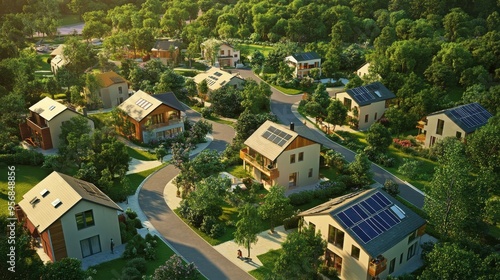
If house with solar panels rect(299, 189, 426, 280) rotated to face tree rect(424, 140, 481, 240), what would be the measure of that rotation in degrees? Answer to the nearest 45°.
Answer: approximately 180°

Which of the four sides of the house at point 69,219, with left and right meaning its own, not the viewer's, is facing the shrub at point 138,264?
front

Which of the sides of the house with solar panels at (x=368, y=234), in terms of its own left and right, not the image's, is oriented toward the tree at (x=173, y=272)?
front

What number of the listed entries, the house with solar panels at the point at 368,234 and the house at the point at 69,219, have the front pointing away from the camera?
0

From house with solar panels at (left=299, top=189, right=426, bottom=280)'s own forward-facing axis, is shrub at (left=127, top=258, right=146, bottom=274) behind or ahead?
ahead

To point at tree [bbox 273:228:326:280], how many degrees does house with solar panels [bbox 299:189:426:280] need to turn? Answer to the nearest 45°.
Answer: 0° — it already faces it

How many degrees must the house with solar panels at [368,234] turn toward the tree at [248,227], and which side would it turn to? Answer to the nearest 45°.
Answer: approximately 45° to its right

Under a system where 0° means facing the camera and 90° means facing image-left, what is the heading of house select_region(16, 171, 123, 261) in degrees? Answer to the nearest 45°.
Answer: approximately 315°

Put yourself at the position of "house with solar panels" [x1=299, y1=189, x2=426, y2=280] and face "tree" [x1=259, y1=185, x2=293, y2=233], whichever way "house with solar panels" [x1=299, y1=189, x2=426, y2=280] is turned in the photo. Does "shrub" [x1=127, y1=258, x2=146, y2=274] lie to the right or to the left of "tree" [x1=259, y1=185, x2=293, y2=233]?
left

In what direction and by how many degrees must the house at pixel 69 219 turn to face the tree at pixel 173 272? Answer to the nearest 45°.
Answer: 0° — it already faces it

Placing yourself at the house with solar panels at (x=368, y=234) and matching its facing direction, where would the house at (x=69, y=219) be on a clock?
The house is roughly at 1 o'clock from the house with solar panels.

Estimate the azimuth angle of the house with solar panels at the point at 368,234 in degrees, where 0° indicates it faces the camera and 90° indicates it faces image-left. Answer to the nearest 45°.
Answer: approximately 45°

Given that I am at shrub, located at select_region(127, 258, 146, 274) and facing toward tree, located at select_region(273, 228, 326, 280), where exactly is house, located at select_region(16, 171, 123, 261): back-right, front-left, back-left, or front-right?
back-left

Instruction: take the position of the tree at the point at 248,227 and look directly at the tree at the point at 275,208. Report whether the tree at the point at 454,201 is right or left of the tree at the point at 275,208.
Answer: right
